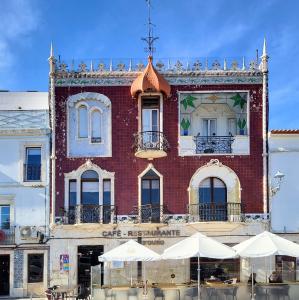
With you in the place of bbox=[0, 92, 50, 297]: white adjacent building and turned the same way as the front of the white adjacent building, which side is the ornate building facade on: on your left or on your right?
on your left

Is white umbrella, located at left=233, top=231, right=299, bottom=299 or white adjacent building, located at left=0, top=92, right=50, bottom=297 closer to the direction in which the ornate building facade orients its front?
the white umbrella

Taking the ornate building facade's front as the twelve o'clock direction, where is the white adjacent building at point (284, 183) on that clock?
The white adjacent building is roughly at 9 o'clock from the ornate building facade.

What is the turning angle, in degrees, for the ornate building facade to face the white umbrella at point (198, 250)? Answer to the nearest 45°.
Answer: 0° — it already faces it

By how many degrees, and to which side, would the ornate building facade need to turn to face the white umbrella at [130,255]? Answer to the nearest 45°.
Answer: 0° — it already faces it

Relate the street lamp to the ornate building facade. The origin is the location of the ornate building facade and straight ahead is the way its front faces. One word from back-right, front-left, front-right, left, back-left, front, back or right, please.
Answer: left

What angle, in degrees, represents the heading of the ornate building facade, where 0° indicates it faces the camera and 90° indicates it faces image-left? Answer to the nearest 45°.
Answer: approximately 0°

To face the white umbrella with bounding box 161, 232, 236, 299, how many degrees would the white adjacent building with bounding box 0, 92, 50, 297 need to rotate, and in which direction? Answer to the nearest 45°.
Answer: approximately 45° to its left

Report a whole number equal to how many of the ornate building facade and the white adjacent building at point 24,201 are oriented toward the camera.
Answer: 2

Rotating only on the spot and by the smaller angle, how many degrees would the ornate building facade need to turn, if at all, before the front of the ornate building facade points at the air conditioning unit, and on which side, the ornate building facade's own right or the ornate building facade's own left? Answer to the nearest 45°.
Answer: approximately 90° to the ornate building facade's own right
